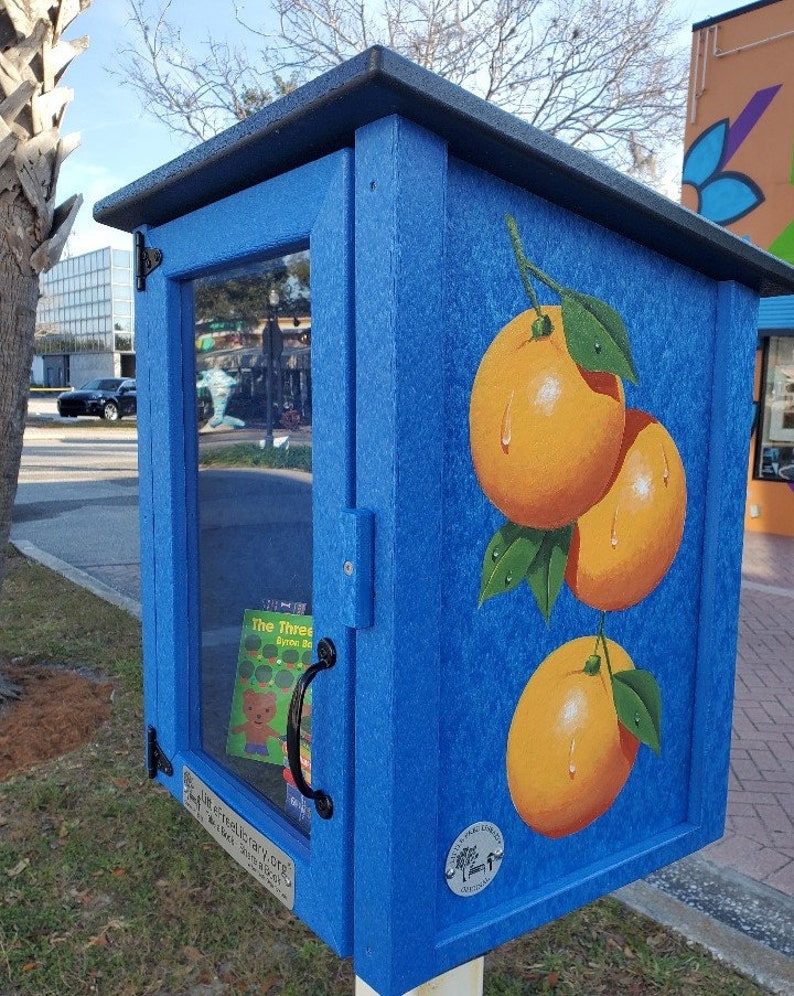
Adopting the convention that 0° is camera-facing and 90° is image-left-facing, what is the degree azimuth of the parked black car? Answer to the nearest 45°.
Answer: approximately 45°

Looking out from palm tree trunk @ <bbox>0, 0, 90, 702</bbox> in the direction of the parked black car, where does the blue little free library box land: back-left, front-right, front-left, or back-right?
back-right

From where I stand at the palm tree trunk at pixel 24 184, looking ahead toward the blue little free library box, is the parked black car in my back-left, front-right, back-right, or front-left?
back-left
